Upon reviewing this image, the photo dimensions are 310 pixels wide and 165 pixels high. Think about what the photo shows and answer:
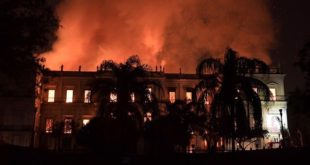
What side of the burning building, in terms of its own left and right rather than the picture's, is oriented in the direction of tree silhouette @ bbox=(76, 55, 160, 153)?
front

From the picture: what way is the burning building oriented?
toward the camera

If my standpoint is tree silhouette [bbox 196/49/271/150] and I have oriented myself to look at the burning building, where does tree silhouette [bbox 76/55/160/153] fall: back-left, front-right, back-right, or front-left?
front-left

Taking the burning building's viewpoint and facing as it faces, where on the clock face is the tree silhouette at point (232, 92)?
The tree silhouette is roughly at 11 o'clock from the burning building.
